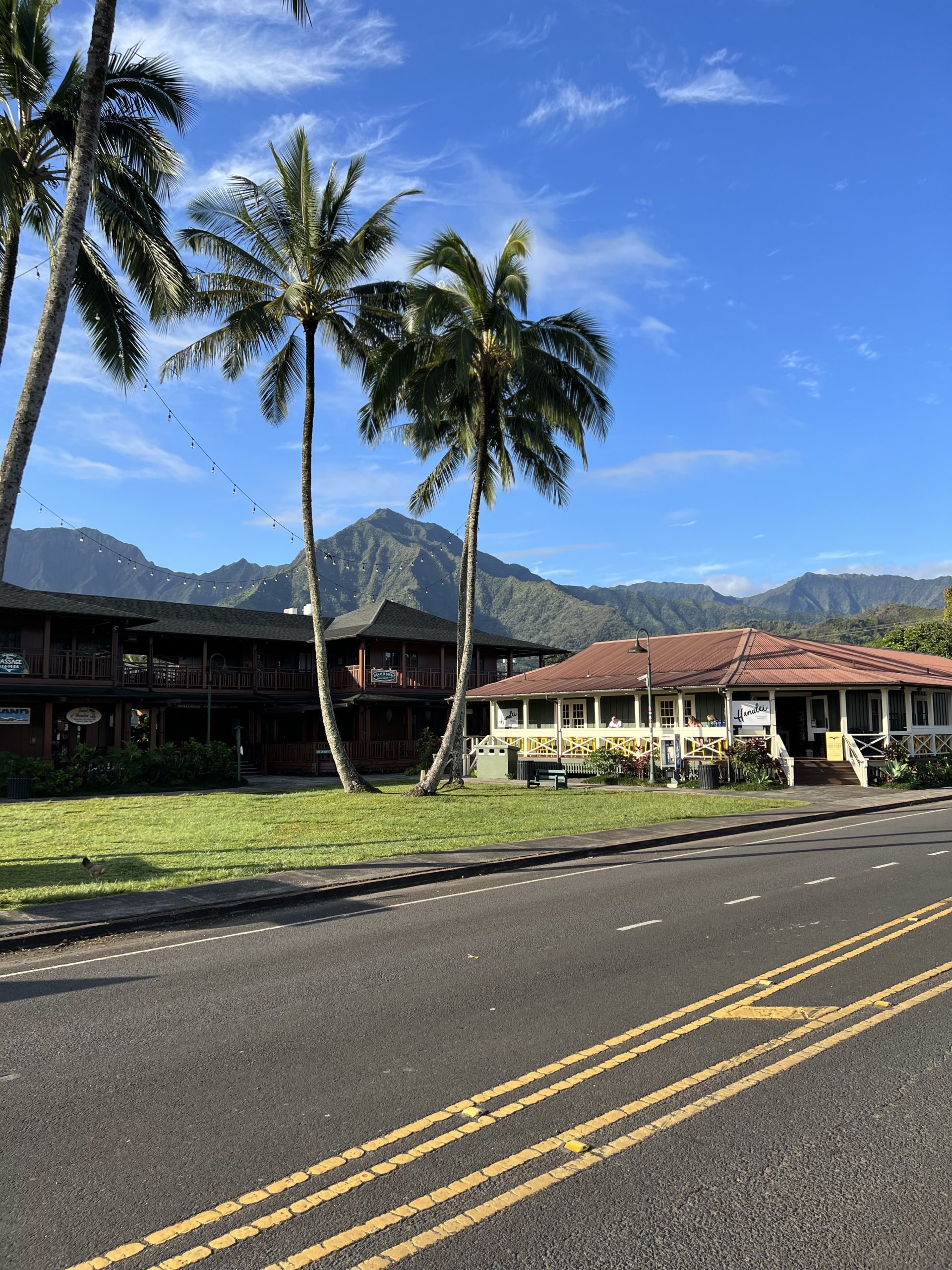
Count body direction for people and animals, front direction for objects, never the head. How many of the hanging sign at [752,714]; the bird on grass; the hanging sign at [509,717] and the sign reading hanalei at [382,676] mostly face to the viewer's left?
1

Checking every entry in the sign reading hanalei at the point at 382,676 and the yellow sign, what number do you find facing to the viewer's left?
0

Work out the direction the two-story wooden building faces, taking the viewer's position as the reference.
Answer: facing the viewer

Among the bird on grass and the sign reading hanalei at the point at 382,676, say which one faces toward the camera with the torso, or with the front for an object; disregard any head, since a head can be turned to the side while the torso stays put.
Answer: the sign reading hanalei

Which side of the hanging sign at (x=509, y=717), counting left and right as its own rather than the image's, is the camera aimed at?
front

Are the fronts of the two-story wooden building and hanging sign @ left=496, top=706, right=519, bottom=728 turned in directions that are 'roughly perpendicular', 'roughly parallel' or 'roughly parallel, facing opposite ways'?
roughly parallel

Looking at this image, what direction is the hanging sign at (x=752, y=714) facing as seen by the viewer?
toward the camera

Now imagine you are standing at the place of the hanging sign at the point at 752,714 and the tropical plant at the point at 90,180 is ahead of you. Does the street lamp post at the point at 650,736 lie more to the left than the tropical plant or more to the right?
right

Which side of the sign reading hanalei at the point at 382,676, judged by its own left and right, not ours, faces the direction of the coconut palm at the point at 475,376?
front

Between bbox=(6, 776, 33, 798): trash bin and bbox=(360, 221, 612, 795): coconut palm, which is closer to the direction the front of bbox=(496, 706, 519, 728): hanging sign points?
the coconut palm

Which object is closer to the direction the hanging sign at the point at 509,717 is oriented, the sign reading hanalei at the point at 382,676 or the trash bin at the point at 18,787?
the trash bin
